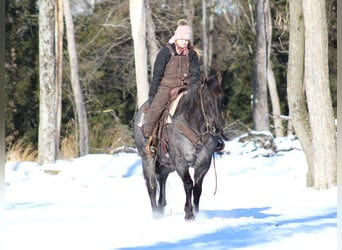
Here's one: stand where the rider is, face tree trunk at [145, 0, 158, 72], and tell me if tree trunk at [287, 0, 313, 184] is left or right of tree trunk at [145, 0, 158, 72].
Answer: right

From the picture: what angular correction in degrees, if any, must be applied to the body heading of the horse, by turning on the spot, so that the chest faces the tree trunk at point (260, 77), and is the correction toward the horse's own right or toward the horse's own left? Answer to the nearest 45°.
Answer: approximately 135° to the horse's own left

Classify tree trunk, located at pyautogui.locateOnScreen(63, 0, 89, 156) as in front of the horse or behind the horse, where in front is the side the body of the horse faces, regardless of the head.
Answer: behind

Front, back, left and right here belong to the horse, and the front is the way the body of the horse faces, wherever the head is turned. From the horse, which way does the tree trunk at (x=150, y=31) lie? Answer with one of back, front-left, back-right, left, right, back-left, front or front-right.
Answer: back-left

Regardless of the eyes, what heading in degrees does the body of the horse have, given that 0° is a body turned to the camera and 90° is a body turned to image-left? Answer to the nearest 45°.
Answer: approximately 315°

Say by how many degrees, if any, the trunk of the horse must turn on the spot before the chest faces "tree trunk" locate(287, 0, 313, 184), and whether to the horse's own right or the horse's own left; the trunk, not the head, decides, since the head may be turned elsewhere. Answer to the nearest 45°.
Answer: approximately 90° to the horse's own left
